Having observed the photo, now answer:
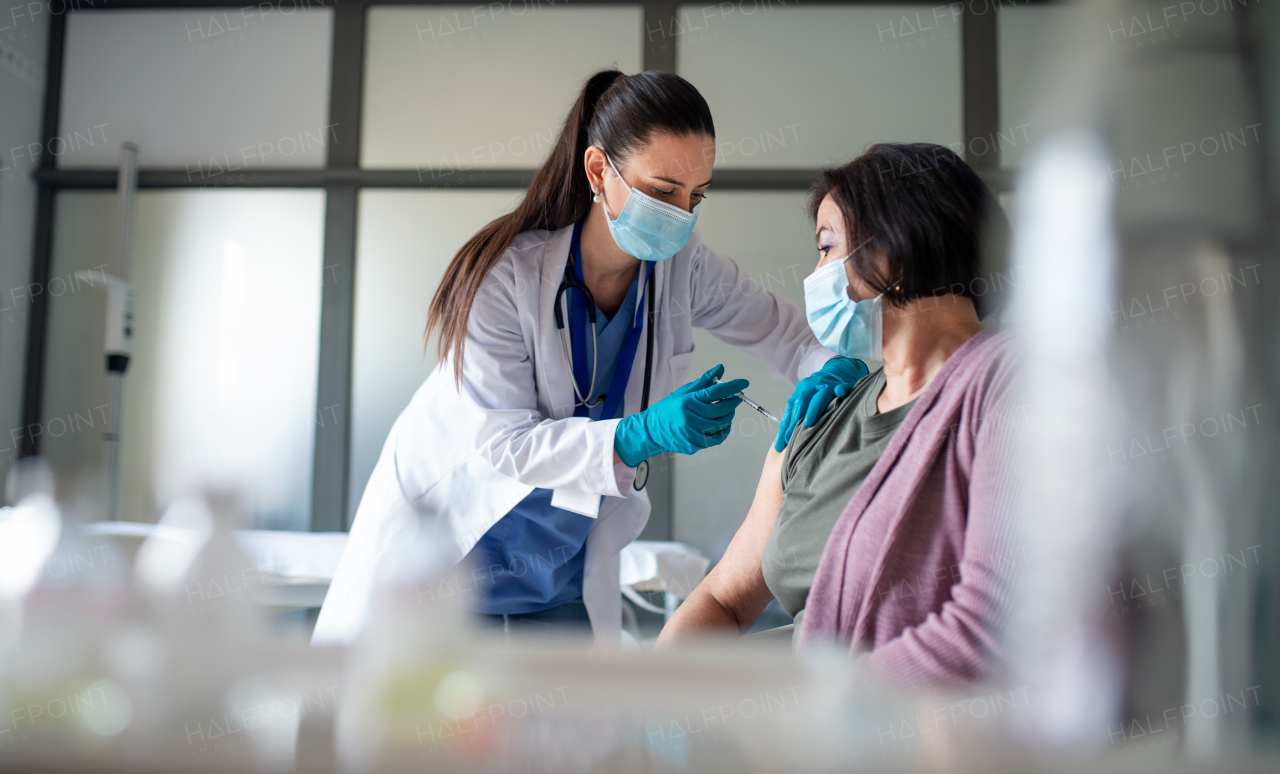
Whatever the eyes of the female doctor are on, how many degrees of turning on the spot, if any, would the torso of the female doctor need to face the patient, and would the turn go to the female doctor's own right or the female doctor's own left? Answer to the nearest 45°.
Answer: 0° — they already face them

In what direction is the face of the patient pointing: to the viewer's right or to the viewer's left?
to the viewer's left

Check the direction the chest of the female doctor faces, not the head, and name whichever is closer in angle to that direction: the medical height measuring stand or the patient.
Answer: the patient

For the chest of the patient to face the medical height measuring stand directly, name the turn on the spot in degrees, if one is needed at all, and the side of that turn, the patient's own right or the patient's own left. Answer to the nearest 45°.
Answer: approximately 90° to the patient's own right

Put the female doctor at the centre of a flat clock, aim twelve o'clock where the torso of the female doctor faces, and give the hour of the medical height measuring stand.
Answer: The medical height measuring stand is roughly at 6 o'clock from the female doctor.

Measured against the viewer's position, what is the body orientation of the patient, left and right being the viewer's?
facing the viewer and to the left of the viewer

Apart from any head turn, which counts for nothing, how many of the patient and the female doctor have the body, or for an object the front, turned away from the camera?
0

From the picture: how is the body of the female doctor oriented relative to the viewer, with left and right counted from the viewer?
facing the viewer and to the right of the viewer

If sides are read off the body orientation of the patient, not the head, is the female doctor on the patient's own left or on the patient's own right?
on the patient's own right
